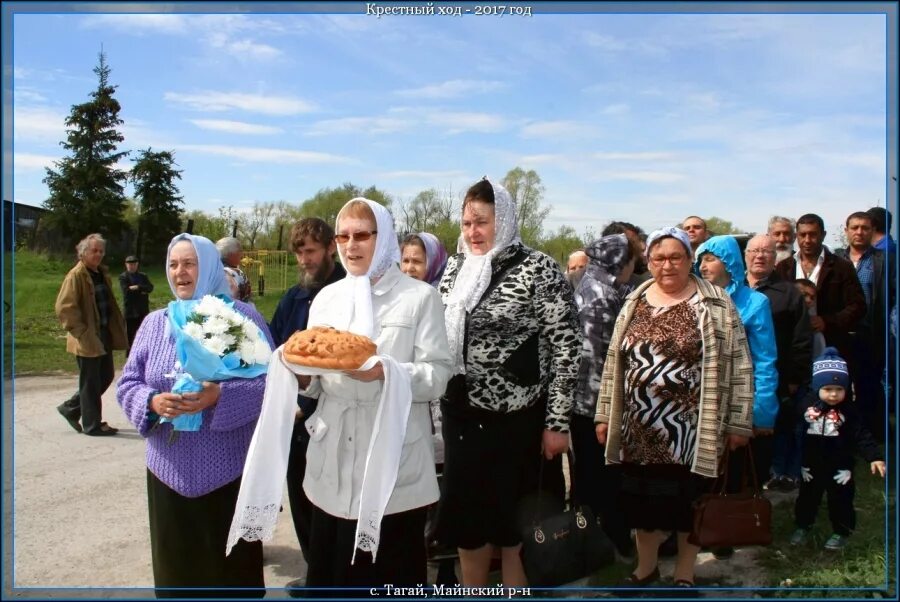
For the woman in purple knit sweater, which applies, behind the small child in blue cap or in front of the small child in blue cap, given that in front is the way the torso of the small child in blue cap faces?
in front

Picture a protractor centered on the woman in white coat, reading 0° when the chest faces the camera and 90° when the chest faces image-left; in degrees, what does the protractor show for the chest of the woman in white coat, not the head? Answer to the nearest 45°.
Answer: approximately 45°

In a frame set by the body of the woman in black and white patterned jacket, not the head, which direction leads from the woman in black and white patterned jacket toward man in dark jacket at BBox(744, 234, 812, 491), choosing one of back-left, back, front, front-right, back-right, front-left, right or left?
back

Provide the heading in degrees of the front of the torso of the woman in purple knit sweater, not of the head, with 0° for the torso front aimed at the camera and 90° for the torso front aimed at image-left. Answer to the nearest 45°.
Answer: approximately 45°

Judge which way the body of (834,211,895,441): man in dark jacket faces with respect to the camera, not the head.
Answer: toward the camera

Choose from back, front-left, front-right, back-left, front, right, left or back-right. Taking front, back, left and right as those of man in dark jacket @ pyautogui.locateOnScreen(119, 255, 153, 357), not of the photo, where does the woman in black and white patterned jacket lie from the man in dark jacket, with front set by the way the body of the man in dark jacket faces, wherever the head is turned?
front

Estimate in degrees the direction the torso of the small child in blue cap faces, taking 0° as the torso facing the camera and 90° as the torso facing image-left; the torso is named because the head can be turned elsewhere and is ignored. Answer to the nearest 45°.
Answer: approximately 0°

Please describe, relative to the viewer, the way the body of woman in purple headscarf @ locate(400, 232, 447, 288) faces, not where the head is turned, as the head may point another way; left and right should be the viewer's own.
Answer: facing the viewer and to the left of the viewer

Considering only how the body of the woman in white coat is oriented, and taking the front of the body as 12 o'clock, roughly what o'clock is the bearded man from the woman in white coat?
The bearded man is roughly at 4 o'clock from the woman in white coat.

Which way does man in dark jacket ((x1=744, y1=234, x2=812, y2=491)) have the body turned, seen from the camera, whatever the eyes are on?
toward the camera

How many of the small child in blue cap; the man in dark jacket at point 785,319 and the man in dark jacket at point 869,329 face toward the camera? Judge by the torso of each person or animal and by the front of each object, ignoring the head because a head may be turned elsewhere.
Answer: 3

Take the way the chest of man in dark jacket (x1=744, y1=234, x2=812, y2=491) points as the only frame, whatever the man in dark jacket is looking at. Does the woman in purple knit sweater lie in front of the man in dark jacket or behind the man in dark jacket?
in front

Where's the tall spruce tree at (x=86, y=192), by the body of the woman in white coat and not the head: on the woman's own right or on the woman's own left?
on the woman's own right

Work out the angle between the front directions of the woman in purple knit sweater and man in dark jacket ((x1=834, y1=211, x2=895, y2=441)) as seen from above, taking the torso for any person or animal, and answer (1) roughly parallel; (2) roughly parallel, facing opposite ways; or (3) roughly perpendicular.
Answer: roughly parallel

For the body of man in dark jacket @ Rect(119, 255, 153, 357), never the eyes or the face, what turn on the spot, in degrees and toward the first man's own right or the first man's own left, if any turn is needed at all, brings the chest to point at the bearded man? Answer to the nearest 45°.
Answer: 0° — they already face them

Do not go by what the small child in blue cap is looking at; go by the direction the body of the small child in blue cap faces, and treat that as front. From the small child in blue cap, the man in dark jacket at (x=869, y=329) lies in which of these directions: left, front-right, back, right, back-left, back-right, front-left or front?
back

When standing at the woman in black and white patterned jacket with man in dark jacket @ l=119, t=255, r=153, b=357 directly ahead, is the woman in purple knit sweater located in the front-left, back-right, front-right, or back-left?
front-left

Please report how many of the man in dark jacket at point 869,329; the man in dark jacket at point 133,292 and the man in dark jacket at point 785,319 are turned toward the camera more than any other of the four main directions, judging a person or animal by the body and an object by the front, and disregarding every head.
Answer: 3
